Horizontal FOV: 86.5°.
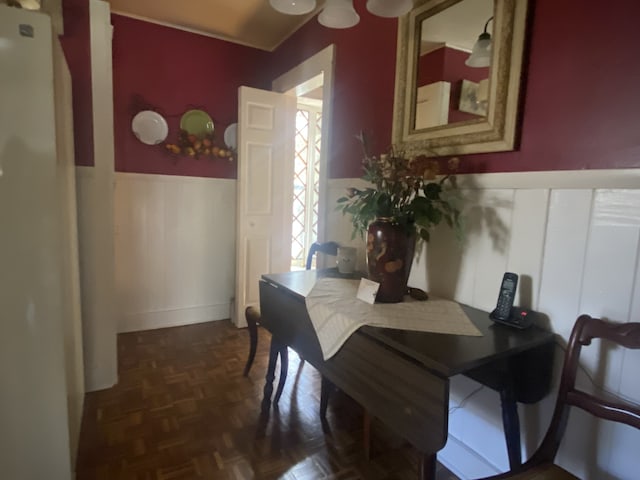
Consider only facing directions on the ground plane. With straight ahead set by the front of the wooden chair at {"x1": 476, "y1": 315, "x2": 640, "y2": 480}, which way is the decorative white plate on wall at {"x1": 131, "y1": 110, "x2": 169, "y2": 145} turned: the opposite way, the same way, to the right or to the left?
to the left

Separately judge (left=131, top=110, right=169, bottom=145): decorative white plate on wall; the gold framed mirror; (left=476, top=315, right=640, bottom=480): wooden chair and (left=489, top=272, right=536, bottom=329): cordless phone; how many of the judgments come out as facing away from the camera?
0

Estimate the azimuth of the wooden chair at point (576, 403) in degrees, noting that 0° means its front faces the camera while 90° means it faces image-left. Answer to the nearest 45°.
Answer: approximately 45°

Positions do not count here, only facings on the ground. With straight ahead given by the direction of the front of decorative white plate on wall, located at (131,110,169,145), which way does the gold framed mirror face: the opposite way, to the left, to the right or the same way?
to the right

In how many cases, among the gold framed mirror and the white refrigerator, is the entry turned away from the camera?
0

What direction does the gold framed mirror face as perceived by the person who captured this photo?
facing the viewer and to the left of the viewer

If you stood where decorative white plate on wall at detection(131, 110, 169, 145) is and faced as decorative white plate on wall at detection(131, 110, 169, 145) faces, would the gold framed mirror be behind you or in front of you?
in front

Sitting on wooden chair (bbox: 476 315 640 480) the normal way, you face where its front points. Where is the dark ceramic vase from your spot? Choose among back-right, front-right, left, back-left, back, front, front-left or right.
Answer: front-right

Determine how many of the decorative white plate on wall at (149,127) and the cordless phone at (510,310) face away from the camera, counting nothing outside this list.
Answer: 0

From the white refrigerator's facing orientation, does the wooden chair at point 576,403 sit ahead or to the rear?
ahead

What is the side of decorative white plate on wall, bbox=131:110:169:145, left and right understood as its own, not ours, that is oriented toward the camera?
front

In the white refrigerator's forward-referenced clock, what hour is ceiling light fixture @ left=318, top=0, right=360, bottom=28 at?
The ceiling light fixture is roughly at 11 o'clock from the white refrigerator.

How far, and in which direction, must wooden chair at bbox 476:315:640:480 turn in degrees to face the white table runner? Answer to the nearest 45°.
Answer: approximately 45° to its right

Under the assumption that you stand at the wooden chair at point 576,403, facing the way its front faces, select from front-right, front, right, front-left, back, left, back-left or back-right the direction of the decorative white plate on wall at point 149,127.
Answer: front-right

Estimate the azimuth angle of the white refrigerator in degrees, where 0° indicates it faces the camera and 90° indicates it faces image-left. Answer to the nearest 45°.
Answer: approximately 315°

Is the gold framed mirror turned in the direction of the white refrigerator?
yes
